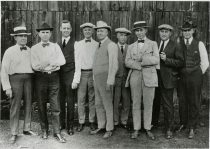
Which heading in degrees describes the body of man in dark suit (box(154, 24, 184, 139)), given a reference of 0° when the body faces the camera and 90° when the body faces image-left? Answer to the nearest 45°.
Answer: approximately 45°

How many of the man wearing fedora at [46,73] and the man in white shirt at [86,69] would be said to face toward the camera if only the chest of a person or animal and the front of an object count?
2

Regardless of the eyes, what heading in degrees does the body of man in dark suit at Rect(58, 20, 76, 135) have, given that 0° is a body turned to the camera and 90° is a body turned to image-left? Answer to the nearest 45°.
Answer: approximately 0°

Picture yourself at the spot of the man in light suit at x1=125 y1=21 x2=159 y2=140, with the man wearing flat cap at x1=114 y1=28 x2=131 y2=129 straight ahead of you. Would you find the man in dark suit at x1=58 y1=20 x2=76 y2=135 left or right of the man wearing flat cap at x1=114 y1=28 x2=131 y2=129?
left
